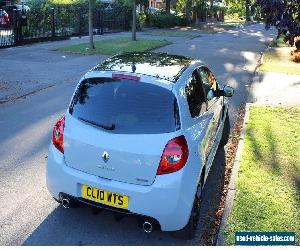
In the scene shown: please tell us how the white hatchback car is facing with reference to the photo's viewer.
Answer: facing away from the viewer and to the right of the viewer

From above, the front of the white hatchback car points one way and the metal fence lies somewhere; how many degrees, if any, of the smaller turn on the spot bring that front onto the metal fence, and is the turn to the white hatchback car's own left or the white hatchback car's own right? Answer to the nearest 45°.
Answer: approximately 45° to the white hatchback car's own left

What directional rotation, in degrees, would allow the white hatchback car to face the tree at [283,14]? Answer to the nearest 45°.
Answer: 0° — it already faces it

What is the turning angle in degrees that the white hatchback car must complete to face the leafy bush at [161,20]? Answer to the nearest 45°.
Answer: approximately 45° to its left

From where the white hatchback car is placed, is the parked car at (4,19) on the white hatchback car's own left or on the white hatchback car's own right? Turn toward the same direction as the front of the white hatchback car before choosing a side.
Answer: on the white hatchback car's own left
